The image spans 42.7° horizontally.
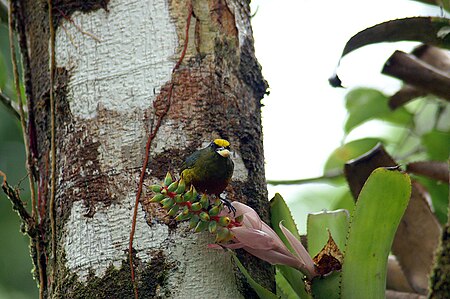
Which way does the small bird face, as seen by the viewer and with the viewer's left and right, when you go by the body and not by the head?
facing the viewer and to the right of the viewer
